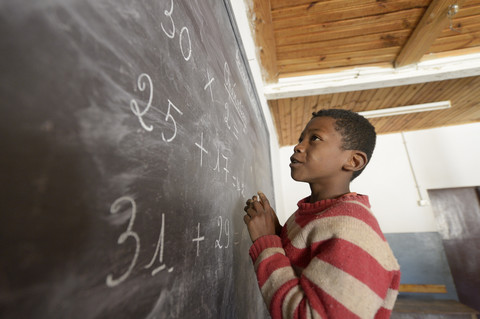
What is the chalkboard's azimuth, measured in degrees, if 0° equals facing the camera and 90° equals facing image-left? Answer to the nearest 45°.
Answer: approximately 315°

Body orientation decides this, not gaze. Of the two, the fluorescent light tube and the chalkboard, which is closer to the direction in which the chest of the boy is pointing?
the chalkboard

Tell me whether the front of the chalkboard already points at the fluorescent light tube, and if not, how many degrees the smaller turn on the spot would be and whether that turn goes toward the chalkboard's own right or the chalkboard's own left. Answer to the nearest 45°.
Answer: approximately 45° to the chalkboard's own left

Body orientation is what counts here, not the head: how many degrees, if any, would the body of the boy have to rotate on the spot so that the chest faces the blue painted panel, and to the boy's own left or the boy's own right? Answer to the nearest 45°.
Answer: approximately 90° to the boy's own right

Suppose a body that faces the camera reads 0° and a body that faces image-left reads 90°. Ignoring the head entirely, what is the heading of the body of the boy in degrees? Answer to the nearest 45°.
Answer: approximately 90°

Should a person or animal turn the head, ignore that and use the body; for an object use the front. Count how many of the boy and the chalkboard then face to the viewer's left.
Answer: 1

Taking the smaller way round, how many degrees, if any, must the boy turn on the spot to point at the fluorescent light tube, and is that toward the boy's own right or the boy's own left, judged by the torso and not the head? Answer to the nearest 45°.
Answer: approximately 135° to the boy's own right

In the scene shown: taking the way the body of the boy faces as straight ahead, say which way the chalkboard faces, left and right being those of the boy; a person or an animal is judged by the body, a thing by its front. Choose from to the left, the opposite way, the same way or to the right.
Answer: the opposite way

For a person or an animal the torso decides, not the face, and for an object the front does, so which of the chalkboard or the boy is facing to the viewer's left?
the boy
